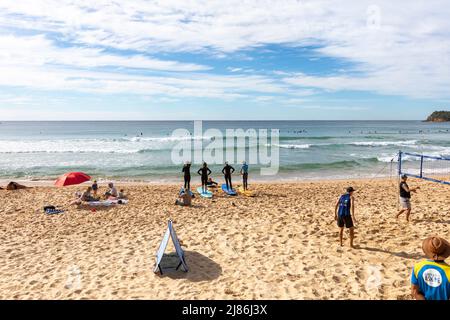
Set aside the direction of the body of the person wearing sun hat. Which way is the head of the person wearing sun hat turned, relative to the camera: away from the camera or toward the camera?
away from the camera

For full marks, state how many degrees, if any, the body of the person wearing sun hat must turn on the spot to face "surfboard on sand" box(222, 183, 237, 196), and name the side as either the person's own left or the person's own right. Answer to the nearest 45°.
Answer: approximately 45° to the person's own left

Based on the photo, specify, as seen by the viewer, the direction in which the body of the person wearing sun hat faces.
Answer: away from the camera

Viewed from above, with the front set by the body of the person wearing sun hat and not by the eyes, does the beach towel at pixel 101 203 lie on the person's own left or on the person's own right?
on the person's own left

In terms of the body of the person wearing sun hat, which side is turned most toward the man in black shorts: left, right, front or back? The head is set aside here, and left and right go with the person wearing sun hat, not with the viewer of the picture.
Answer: front

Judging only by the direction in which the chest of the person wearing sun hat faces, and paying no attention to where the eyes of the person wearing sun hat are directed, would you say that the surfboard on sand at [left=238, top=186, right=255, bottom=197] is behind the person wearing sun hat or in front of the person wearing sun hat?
in front

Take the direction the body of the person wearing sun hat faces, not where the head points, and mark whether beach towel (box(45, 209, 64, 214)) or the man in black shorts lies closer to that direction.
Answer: the man in black shorts

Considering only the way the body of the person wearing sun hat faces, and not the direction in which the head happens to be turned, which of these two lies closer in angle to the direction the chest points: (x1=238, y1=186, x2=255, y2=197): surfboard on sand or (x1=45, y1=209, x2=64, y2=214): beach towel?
the surfboard on sand

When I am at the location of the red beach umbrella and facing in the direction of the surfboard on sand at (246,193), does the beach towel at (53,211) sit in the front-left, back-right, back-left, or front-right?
front-right

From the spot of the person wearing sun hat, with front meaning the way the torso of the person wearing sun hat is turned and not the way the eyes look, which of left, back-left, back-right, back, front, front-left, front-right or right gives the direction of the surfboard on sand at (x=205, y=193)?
front-left

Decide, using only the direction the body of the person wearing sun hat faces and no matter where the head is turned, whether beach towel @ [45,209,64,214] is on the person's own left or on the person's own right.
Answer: on the person's own left
